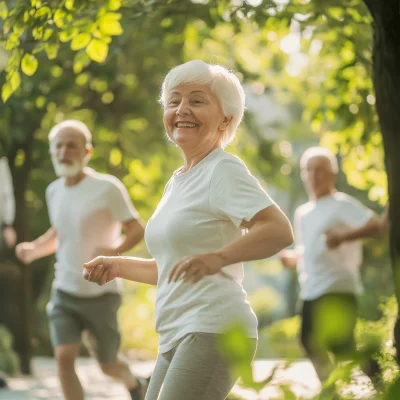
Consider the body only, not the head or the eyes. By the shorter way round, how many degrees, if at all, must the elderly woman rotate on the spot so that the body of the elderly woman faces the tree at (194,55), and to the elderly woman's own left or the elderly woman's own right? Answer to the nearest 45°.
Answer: approximately 135° to the elderly woman's own right

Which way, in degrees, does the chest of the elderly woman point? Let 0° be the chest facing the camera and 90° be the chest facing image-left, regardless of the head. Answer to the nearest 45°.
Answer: approximately 45°
